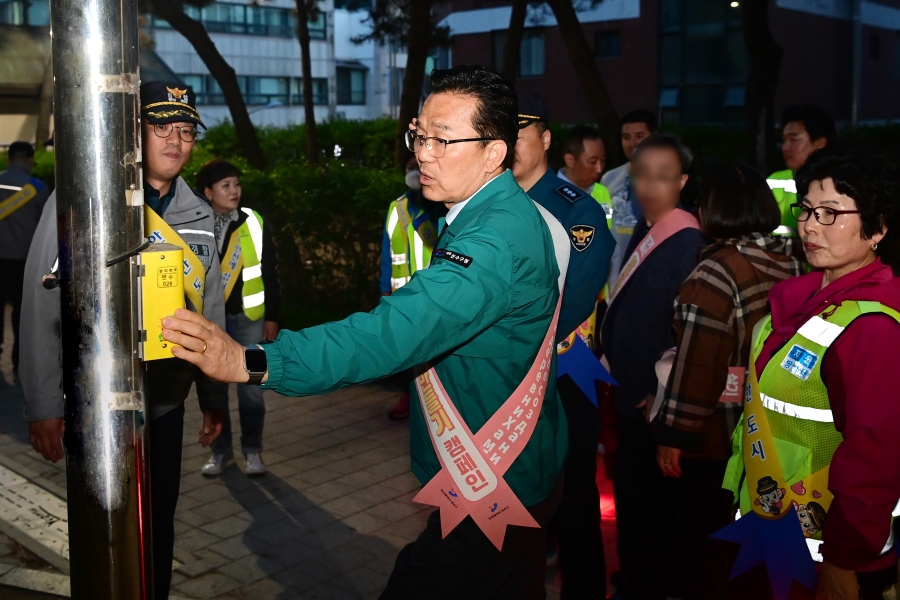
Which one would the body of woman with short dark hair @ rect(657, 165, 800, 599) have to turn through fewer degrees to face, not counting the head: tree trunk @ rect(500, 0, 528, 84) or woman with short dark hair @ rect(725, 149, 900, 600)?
the tree trunk

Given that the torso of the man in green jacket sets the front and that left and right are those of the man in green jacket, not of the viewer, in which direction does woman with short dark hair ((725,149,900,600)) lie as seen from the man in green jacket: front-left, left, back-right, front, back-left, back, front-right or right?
back

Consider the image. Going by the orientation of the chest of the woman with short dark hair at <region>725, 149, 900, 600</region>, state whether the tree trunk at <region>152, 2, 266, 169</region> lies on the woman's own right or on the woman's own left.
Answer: on the woman's own right

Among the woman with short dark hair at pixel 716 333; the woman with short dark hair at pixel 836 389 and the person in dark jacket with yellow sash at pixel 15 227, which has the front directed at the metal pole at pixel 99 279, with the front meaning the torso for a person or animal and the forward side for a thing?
the woman with short dark hair at pixel 836 389

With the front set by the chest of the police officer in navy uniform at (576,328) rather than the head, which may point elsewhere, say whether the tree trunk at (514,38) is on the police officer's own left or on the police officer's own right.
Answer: on the police officer's own right

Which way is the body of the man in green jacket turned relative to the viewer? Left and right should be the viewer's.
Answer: facing to the left of the viewer

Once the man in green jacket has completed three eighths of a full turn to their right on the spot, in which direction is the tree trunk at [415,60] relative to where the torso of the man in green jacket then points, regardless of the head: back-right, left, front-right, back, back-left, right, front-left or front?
front-left

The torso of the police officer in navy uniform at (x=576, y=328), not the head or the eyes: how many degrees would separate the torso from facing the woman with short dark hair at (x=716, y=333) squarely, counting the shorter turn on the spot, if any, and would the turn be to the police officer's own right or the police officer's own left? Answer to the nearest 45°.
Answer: approximately 90° to the police officer's own left

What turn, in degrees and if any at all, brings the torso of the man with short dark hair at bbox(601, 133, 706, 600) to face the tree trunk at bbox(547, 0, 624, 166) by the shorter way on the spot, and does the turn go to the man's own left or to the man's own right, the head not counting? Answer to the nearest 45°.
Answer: approximately 135° to the man's own right

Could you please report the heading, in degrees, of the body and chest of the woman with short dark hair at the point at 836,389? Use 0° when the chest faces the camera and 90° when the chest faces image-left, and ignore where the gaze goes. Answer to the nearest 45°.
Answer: approximately 45°

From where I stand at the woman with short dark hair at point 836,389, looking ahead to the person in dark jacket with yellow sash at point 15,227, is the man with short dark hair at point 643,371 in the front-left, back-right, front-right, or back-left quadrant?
front-right

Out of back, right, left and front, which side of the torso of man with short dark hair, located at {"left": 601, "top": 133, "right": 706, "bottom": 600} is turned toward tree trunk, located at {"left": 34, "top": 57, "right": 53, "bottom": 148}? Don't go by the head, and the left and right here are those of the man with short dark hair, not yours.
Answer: right

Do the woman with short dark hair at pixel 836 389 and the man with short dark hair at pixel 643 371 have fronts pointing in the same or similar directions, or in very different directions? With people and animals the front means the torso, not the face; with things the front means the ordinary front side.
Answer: same or similar directions

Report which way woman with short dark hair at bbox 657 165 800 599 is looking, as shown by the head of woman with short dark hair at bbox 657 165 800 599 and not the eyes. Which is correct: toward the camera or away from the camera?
away from the camera

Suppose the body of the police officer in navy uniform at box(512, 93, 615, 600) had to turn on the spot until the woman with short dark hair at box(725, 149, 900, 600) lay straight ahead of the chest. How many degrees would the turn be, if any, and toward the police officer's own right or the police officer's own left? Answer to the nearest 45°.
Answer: approximately 90° to the police officer's own left
